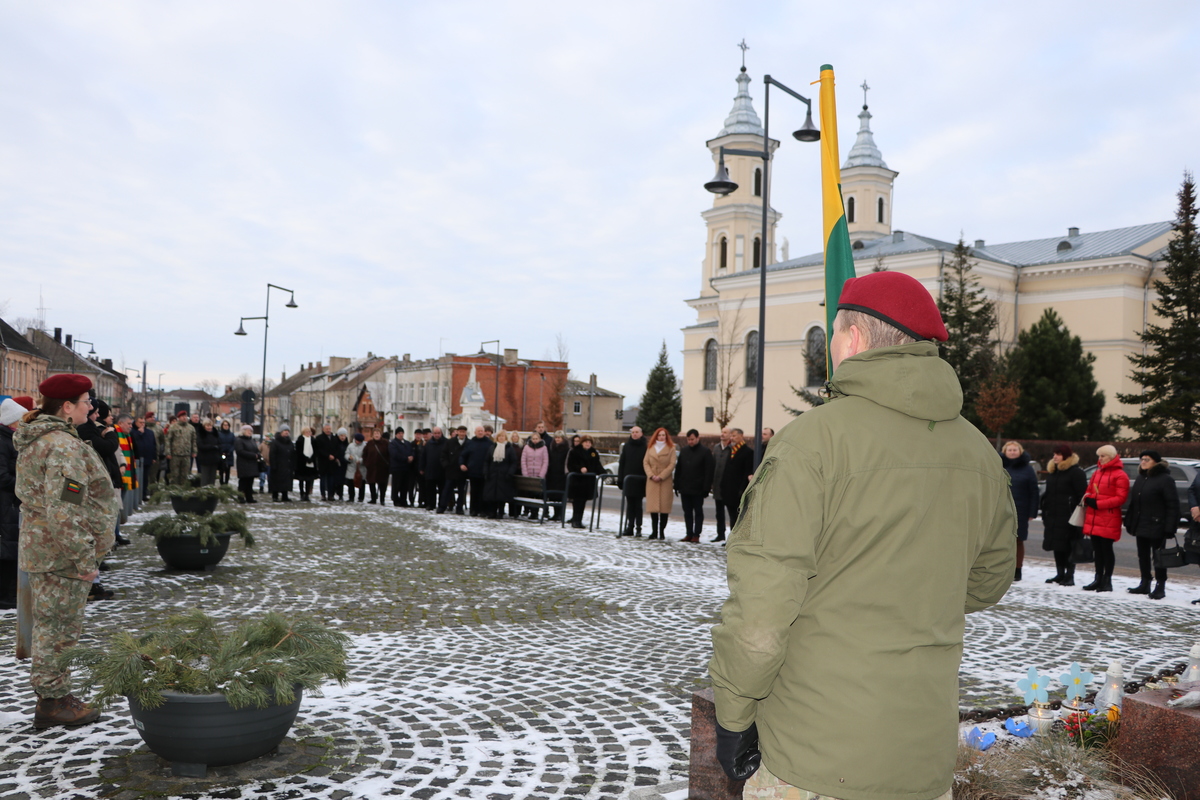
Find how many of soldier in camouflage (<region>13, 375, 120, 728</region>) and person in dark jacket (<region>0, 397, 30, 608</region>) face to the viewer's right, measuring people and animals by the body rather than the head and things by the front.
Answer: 2

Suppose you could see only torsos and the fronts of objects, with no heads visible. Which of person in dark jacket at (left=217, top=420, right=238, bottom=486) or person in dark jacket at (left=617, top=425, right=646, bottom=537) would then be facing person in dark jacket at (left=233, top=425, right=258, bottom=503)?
person in dark jacket at (left=217, top=420, right=238, bottom=486)

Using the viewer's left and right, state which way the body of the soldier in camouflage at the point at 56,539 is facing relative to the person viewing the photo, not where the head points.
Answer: facing to the right of the viewer

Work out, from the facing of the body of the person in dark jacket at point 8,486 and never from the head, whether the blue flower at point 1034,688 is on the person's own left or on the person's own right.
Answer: on the person's own right

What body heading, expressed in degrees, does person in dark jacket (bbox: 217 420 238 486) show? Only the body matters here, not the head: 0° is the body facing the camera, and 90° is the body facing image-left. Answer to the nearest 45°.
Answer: approximately 0°

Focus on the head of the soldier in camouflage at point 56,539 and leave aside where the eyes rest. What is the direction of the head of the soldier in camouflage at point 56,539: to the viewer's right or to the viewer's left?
to the viewer's right
